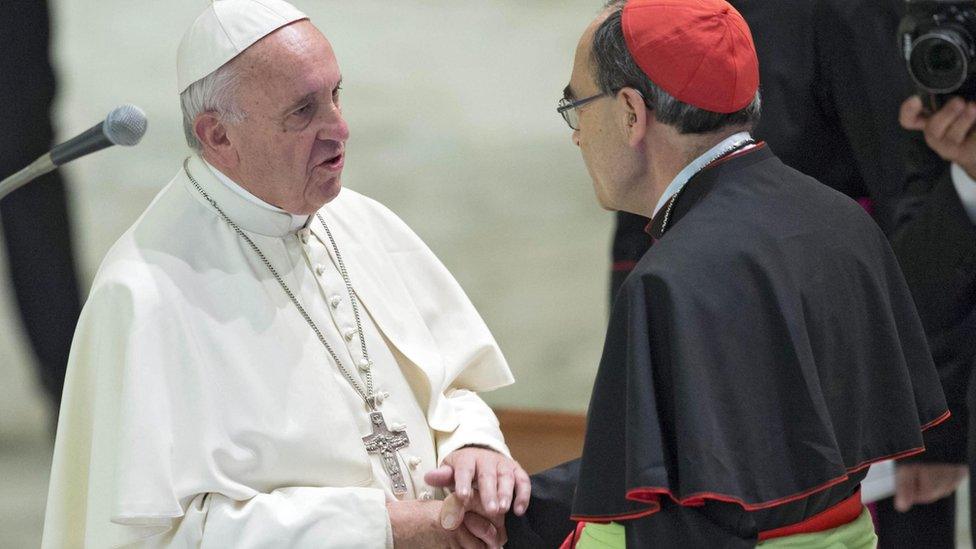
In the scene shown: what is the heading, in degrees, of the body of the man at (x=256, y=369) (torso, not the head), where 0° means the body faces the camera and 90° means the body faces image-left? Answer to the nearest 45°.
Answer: approximately 315°

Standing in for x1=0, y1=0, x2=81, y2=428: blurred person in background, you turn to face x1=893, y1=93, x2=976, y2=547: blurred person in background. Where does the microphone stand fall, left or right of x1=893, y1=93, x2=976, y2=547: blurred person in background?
right

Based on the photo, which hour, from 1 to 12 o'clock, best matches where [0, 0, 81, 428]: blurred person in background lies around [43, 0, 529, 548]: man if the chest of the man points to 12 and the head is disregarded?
The blurred person in background is roughly at 7 o'clock from the man.

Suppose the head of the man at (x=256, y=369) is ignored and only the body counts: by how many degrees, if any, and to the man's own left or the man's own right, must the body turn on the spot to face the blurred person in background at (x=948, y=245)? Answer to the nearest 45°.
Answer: approximately 45° to the man's own left
